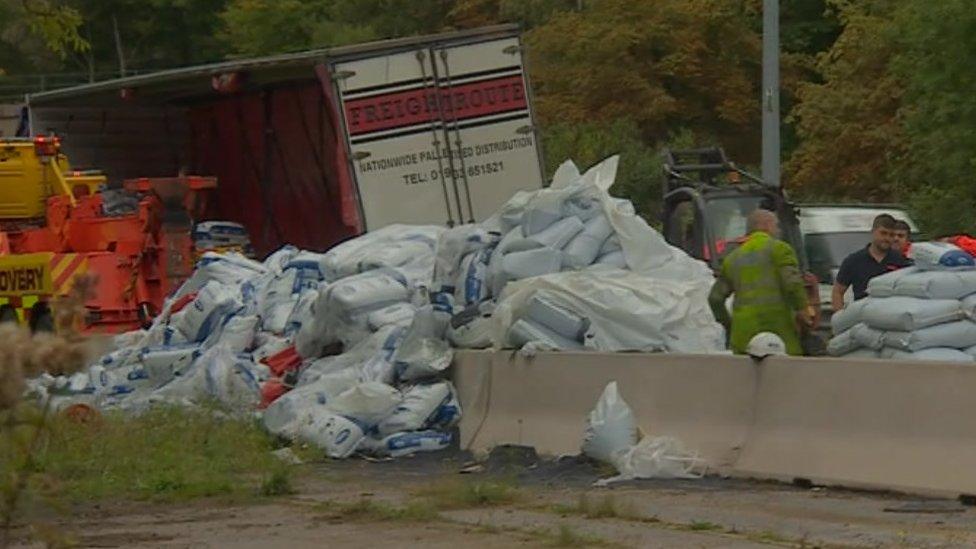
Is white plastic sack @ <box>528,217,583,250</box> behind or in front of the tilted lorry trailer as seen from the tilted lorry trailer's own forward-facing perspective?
behind

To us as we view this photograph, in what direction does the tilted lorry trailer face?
facing away from the viewer and to the left of the viewer

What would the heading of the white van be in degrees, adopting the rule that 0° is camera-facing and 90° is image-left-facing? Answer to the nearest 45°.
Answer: approximately 0°

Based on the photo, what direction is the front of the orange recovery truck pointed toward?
to the viewer's left

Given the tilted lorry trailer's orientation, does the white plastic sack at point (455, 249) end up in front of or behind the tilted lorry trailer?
behind

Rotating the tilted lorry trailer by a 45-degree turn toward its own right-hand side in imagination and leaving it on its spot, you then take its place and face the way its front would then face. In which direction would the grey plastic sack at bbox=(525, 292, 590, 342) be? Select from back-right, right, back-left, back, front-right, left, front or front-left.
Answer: back

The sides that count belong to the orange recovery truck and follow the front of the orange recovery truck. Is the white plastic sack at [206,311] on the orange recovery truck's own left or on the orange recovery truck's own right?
on the orange recovery truck's own left

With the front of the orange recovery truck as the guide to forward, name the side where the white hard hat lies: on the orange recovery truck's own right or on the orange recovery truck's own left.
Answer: on the orange recovery truck's own left
